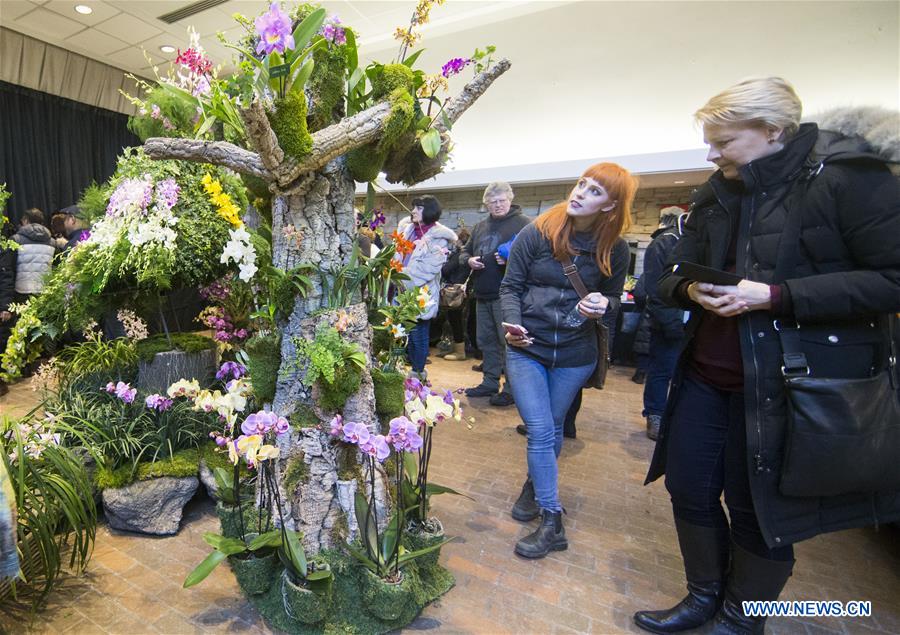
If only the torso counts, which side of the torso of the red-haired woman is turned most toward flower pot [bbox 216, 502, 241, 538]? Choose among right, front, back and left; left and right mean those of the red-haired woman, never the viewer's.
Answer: right

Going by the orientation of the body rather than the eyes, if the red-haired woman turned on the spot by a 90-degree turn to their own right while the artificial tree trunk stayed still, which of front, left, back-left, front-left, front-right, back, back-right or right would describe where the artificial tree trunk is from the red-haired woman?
left

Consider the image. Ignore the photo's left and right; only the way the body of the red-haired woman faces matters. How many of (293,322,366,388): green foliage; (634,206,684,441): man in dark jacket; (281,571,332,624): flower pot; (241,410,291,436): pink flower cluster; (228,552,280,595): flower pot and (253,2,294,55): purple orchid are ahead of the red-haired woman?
5

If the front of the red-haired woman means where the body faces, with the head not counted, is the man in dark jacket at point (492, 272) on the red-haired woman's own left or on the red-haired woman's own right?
on the red-haired woman's own right

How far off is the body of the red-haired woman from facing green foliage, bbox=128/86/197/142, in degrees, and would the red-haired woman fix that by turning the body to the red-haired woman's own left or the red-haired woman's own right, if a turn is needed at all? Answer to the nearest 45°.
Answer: approximately 45° to the red-haired woman's own right

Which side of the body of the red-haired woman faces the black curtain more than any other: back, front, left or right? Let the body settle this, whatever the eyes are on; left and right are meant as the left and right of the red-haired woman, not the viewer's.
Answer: right

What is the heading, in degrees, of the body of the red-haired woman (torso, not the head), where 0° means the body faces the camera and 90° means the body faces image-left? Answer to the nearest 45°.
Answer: approximately 45°

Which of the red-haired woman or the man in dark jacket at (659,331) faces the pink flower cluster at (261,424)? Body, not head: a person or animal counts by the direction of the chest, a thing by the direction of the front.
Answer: the red-haired woman

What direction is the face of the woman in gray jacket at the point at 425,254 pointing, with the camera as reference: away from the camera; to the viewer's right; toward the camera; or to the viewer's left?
to the viewer's left
